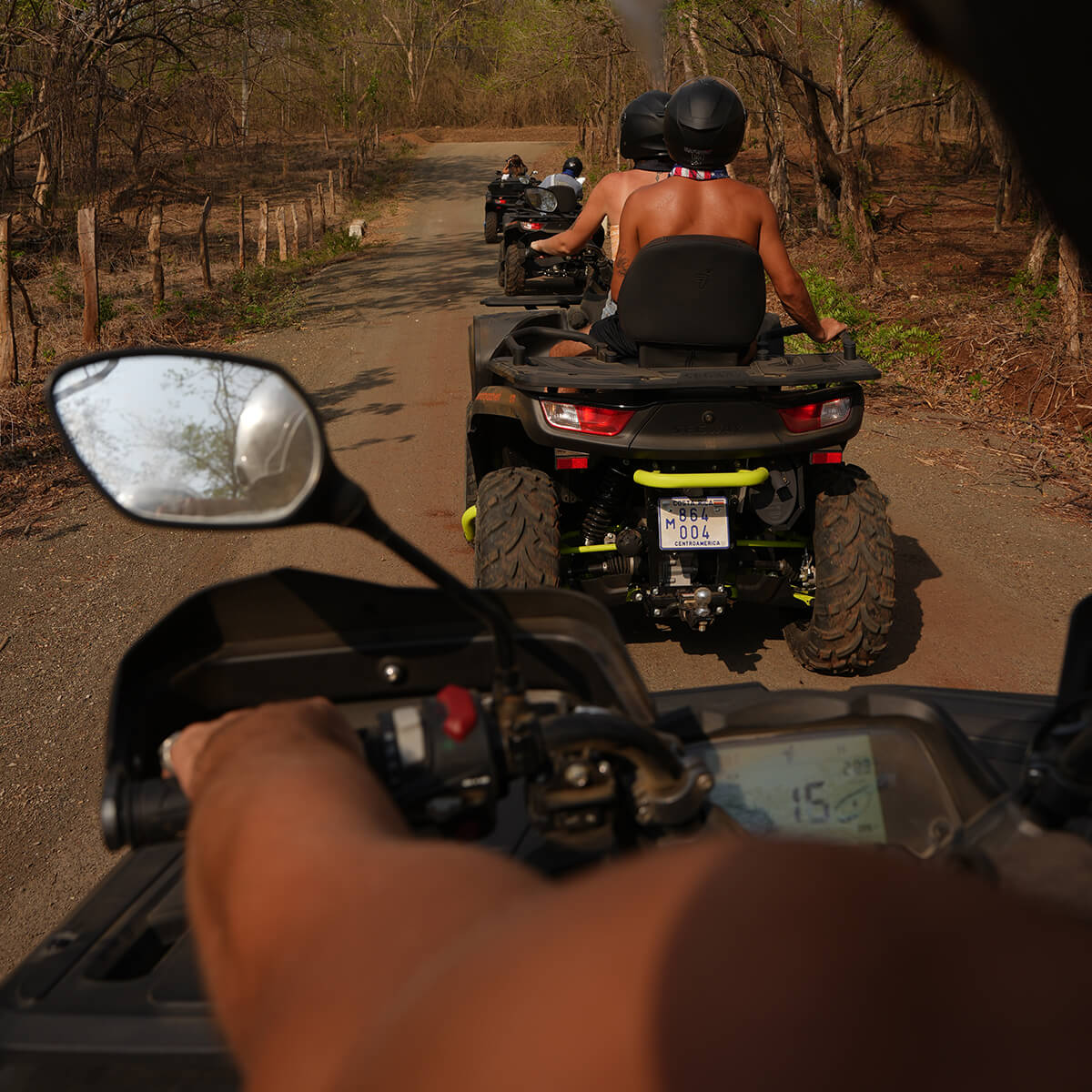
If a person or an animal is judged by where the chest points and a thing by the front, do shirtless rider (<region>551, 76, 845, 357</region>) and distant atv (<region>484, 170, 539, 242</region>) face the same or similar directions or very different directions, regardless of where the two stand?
same or similar directions

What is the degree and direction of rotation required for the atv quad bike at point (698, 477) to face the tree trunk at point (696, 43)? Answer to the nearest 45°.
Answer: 0° — it already faces it

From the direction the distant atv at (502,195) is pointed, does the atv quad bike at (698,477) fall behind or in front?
behind

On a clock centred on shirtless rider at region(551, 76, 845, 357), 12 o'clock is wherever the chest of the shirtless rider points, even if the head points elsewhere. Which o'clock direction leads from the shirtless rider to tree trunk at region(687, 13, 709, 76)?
The tree trunk is roughly at 12 o'clock from the shirtless rider.

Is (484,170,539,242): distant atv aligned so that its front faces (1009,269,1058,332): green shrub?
no

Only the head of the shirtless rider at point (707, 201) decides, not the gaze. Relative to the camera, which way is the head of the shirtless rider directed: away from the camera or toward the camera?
away from the camera

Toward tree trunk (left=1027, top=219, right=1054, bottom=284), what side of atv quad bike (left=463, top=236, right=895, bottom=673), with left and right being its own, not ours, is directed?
front

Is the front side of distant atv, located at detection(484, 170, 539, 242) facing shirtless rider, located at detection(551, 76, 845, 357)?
no

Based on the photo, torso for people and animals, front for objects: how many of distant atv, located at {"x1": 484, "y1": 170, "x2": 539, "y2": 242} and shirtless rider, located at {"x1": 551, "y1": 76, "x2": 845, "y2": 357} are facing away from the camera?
2

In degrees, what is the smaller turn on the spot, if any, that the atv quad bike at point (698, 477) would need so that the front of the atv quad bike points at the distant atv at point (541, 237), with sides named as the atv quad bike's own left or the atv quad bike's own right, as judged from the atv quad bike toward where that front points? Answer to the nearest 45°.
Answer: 0° — it already faces it

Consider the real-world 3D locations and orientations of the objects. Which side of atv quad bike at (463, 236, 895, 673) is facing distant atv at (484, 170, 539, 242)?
front

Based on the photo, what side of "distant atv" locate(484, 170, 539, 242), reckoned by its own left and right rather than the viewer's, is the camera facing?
back

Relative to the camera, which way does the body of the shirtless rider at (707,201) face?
away from the camera

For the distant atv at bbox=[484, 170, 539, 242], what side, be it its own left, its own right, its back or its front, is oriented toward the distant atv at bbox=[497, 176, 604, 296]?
back

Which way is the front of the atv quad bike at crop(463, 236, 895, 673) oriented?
away from the camera
